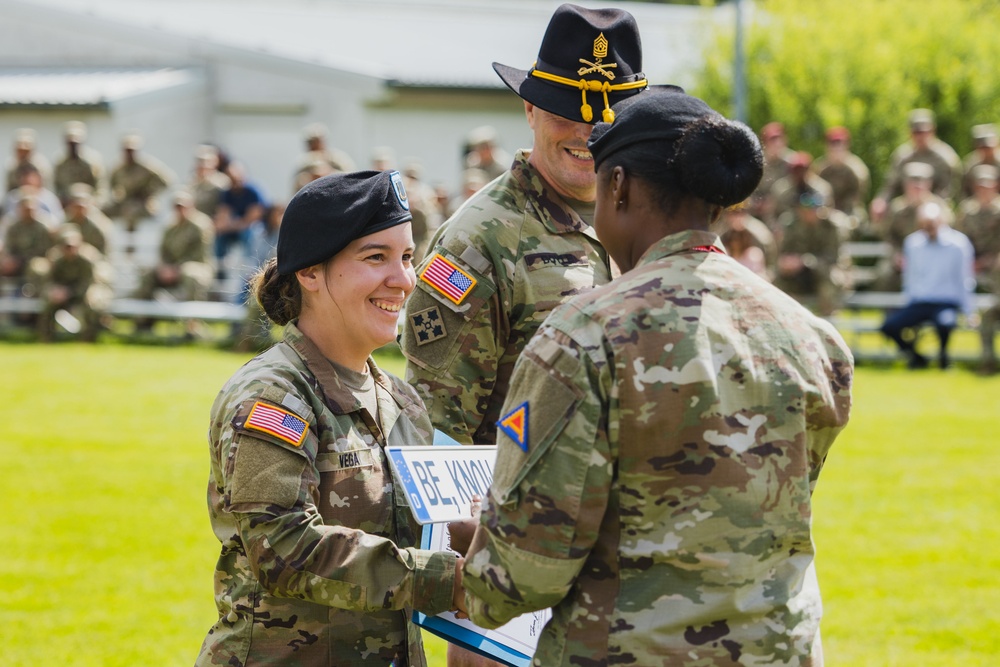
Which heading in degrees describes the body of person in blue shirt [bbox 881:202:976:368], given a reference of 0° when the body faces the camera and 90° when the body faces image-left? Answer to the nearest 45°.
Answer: approximately 0°

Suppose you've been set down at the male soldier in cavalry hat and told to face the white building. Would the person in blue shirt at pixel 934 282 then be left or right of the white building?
right

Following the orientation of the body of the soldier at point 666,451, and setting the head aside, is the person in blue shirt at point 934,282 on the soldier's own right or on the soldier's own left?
on the soldier's own right

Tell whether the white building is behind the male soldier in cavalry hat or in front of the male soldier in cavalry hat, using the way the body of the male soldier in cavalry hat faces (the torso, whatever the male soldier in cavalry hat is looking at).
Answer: behind

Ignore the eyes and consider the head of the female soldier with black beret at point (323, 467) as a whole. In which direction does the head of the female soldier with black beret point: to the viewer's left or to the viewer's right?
to the viewer's right

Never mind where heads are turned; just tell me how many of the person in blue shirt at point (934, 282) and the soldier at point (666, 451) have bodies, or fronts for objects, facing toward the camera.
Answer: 1

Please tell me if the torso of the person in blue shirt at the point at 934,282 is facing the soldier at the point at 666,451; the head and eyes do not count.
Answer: yes

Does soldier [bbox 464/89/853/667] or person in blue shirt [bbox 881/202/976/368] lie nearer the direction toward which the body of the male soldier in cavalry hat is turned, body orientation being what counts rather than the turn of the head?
the soldier

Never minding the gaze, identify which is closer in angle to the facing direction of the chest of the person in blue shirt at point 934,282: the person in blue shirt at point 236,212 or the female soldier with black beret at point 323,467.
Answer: the female soldier with black beret

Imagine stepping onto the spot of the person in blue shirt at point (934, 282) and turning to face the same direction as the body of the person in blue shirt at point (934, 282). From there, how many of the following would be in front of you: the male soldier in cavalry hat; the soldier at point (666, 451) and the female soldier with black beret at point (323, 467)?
3

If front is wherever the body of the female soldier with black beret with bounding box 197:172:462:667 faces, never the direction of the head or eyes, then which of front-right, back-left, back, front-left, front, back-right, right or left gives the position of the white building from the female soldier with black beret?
back-left

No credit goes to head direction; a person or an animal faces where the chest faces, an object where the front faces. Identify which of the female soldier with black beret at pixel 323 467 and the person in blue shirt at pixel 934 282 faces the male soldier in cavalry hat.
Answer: the person in blue shirt
